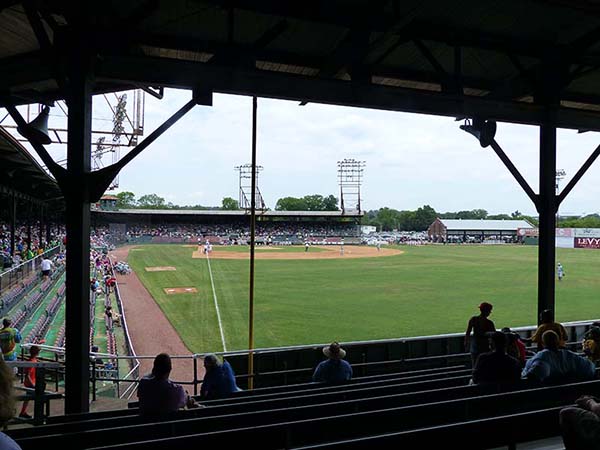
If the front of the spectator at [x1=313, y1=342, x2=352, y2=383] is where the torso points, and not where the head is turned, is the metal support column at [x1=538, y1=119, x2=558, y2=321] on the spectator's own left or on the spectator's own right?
on the spectator's own right

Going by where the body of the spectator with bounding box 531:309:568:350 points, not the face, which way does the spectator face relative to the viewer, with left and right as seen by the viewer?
facing away from the viewer

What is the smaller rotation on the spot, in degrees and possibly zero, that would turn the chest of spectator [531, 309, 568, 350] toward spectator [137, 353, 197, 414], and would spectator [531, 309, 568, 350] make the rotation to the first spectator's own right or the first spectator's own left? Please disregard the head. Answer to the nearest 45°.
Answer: approximately 135° to the first spectator's own left

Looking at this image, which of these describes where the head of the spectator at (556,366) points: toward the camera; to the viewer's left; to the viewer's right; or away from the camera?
away from the camera

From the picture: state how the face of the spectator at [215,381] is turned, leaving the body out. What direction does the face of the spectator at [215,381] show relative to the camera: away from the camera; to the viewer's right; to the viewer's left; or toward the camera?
away from the camera

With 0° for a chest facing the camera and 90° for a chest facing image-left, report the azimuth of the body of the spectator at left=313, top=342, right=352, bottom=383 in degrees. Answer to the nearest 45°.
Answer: approximately 180°

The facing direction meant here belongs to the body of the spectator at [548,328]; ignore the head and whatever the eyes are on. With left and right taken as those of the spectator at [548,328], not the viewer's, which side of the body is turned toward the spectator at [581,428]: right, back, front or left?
back

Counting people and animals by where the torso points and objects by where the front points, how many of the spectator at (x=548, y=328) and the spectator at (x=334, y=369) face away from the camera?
2

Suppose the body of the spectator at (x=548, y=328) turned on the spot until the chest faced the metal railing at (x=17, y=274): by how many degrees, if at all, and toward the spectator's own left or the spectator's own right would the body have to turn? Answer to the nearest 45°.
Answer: approximately 90° to the spectator's own left

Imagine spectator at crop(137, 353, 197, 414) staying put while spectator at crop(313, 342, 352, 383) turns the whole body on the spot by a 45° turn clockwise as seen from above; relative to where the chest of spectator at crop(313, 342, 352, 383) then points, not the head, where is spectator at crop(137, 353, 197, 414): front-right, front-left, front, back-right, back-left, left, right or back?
back

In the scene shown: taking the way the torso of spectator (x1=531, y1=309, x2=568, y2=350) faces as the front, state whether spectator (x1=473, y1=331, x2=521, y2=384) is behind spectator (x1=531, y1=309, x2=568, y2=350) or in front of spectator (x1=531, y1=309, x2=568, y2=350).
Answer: behind
